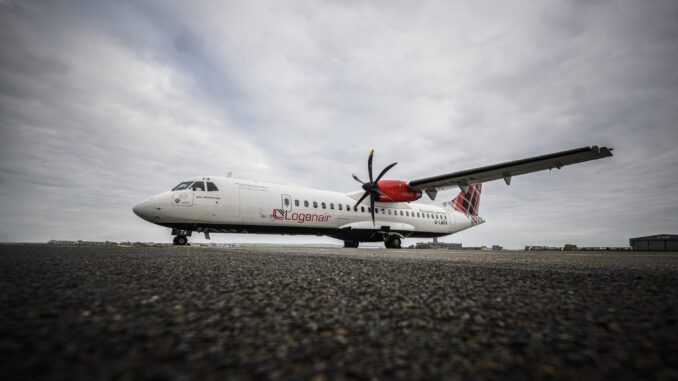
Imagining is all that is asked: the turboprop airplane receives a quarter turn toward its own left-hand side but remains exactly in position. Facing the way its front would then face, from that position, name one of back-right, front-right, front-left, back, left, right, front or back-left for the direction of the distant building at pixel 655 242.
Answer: left

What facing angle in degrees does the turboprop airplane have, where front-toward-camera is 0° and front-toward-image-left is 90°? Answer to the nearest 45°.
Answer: approximately 45°
